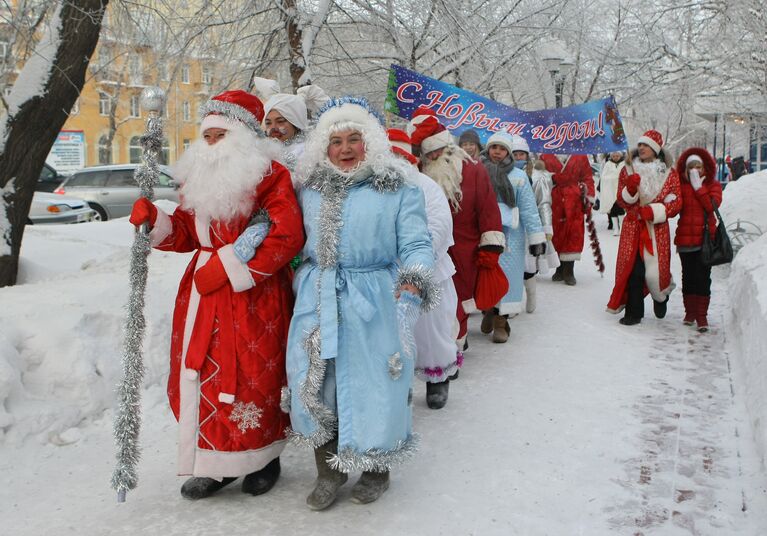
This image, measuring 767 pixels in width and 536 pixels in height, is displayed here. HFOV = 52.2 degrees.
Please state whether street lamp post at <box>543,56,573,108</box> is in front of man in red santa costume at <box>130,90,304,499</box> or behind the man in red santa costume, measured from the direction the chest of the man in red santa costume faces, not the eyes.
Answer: behind

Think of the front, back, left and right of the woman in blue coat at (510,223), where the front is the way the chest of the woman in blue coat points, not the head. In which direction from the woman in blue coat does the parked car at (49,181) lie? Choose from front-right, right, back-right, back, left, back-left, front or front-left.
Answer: right

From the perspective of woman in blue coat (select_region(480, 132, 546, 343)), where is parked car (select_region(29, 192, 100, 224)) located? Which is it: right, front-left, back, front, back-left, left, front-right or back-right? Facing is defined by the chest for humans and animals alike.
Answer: right

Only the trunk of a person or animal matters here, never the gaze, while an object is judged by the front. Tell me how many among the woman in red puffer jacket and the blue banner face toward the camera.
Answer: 2

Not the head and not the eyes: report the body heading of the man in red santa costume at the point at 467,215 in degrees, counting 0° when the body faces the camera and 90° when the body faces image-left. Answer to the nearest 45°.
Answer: approximately 45°

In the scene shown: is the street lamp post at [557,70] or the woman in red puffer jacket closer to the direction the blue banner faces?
the woman in red puffer jacket

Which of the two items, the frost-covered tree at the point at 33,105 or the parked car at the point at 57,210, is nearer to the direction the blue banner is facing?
the frost-covered tree

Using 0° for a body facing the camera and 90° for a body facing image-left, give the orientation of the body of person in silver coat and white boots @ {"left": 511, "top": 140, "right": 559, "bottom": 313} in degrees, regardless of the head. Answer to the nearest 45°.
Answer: approximately 45°

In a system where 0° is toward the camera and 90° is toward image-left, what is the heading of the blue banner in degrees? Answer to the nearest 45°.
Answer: approximately 0°

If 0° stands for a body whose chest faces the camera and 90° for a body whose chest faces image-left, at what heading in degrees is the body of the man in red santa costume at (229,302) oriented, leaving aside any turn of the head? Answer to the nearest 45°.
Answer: approximately 45°

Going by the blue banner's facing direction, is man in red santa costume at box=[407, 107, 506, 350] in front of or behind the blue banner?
in front
